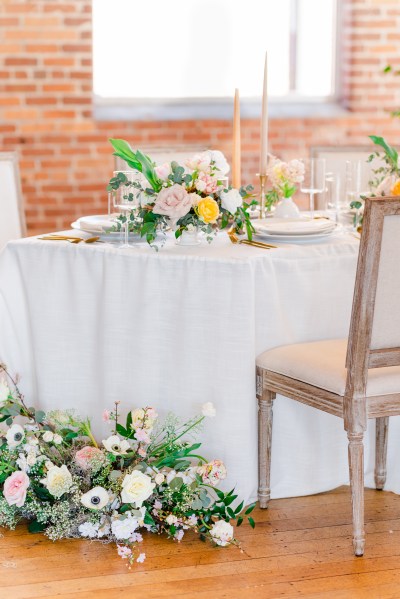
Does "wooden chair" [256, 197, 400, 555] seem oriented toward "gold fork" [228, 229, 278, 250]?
yes

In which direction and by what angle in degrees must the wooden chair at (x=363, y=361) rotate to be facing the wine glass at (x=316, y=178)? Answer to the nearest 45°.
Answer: approximately 45° to its right

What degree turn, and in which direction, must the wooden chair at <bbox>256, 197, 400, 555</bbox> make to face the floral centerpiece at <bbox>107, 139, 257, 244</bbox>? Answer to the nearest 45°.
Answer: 0° — it already faces it

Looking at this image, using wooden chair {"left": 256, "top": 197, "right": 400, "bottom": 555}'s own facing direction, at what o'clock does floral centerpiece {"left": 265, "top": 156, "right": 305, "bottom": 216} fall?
The floral centerpiece is roughly at 1 o'clock from the wooden chair.

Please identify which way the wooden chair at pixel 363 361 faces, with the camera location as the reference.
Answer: facing away from the viewer and to the left of the viewer

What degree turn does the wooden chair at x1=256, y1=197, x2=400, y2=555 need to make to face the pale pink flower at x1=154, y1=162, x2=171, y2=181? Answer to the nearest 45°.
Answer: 0° — it already faces it
